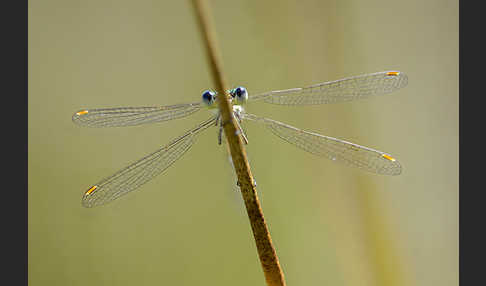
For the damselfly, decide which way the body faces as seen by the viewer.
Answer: toward the camera
